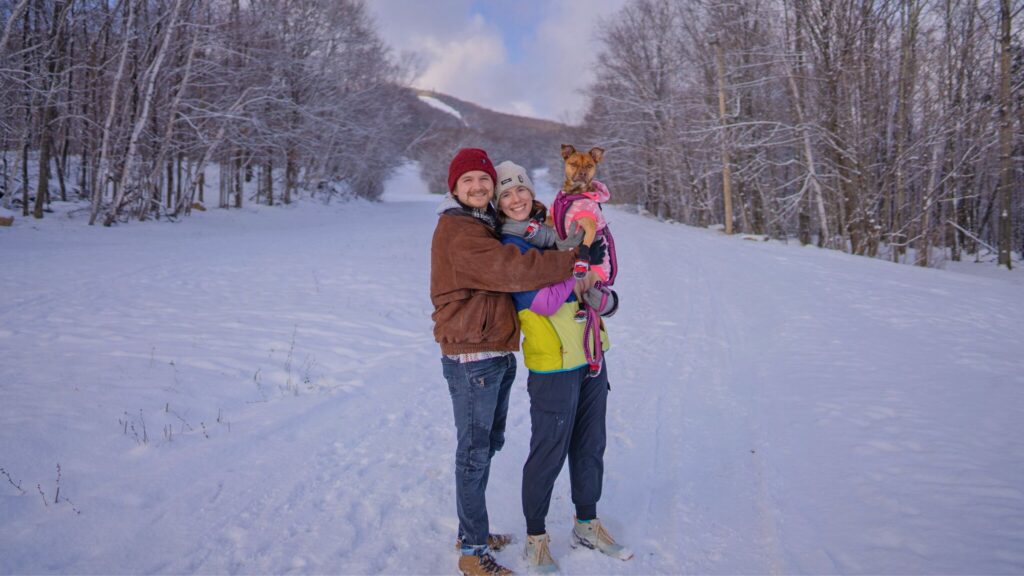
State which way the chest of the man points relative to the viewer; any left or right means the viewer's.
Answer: facing to the right of the viewer

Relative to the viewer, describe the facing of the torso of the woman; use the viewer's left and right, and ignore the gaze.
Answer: facing the viewer and to the right of the viewer

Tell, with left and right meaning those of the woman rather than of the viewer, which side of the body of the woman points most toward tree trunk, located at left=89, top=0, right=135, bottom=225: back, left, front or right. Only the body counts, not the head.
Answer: back

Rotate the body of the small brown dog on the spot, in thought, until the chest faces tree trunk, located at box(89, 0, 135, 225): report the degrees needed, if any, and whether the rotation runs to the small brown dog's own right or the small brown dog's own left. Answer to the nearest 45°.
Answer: approximately 135° to the small brown dog's own right

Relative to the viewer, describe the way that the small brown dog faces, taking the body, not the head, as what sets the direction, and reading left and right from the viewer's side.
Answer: facing the viewer

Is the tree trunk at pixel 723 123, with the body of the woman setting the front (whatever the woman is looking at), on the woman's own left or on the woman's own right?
on the woman's own left
